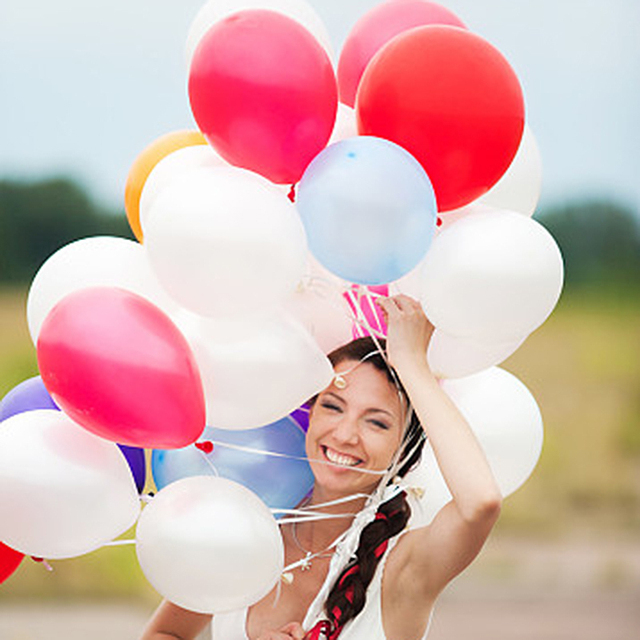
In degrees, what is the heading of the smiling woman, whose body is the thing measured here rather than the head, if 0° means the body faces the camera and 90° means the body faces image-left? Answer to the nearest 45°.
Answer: approximately 45°
